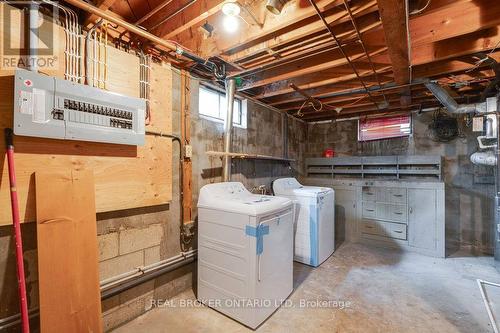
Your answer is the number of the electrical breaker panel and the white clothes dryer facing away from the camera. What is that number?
0

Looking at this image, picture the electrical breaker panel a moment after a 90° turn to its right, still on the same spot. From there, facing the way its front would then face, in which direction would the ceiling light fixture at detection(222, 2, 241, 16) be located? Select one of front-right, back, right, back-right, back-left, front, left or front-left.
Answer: left

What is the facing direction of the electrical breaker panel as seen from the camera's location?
facing the viewer and to the right of the viewer

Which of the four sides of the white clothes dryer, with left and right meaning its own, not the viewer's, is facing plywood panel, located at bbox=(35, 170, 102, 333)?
right

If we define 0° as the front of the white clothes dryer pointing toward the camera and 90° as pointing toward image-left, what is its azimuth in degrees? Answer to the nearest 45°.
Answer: approximately 315°

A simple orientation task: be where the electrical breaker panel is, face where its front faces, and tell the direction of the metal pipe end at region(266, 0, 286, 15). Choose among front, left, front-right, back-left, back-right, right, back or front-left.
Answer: front

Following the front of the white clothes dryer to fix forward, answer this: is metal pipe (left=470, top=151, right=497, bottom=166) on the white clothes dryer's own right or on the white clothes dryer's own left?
on the white clothes dryer's own left

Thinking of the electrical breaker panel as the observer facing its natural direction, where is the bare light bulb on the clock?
The bare light bulb is roughly at 11 o'clock from the electrical breaker panel.
